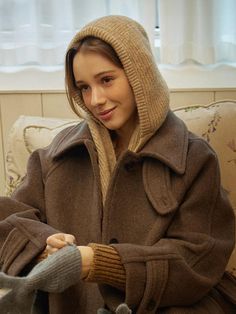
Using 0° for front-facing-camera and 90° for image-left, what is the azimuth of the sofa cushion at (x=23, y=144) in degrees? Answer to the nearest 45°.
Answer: approximately 0°

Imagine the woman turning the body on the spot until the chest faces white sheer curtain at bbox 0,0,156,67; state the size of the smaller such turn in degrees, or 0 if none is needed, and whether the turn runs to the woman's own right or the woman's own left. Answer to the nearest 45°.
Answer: approximately 135° to the woman's own right

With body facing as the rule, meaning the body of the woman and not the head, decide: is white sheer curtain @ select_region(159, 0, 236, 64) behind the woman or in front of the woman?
behind

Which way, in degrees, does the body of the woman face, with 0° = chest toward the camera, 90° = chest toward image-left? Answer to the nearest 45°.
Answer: approximately 45°
